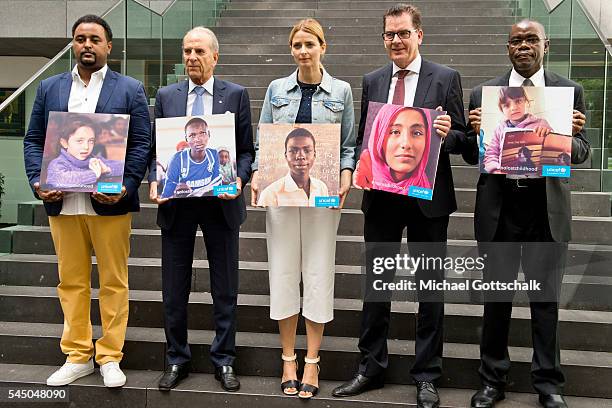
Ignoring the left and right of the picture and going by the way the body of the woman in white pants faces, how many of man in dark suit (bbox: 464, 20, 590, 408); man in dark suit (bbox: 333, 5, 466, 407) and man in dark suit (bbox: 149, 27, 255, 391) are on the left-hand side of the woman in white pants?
2

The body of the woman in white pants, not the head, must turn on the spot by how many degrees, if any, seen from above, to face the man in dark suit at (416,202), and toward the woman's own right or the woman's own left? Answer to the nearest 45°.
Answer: approximately 90° to the woman's own left

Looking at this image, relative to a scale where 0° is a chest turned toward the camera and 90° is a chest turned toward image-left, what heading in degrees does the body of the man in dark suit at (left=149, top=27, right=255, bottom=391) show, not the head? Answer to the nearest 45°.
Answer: approximately 0°

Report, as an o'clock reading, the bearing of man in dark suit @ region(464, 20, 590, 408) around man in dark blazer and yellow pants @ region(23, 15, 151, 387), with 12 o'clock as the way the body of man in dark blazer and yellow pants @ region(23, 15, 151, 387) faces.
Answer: man in dark suit @ region(464, 20, 590, 408) is roughly at 10 o'clock from man in dark blazer and yellow pants @ region(23, 15, 151, 387).

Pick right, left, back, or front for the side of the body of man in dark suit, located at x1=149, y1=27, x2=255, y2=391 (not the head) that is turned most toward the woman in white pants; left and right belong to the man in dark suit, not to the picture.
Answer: left

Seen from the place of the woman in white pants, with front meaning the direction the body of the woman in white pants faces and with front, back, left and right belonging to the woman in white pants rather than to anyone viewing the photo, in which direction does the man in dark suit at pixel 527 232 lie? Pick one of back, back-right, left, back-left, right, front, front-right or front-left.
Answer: left

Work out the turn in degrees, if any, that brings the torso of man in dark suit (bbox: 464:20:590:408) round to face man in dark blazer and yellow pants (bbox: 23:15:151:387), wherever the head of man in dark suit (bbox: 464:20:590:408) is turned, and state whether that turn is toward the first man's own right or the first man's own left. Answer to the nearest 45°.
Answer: approximately 90° to the first man's own right

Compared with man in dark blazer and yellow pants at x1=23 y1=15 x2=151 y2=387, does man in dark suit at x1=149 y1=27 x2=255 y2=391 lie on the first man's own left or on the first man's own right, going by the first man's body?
on the first man's own left

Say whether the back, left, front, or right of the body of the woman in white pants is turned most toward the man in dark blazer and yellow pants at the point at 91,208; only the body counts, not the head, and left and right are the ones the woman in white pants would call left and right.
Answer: right

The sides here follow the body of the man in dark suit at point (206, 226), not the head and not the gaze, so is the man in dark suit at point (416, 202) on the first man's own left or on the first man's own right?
on the first man's own left

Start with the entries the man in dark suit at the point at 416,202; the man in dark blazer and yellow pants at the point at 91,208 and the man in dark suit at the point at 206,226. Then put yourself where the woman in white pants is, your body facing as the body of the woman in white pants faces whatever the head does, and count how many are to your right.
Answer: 2
